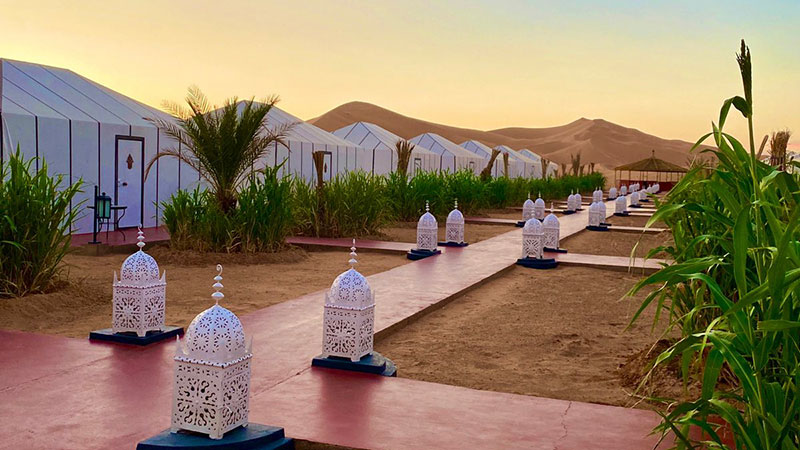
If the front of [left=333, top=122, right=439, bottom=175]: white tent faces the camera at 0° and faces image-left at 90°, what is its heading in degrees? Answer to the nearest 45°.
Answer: approximately 315°

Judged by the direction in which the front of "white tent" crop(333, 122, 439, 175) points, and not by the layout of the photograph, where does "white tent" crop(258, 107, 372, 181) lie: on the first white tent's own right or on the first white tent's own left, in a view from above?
on the first white tent's own right

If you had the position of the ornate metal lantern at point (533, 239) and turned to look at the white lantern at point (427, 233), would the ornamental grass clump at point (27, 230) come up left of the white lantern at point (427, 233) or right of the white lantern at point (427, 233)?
left

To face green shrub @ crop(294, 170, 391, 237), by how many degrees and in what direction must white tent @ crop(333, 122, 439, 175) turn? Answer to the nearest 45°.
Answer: approximately 45° to its right

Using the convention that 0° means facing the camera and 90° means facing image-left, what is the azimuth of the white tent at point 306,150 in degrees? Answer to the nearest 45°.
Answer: approximately 315°

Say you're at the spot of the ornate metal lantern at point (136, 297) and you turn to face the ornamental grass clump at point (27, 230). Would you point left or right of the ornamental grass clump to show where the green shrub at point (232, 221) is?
right

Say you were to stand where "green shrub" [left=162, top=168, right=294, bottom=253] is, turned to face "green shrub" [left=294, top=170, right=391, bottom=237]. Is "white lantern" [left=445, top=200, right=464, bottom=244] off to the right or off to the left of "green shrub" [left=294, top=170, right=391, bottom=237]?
right

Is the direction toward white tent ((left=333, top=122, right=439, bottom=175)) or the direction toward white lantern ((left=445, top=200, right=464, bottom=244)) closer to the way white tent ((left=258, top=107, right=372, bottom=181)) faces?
the white lantern
